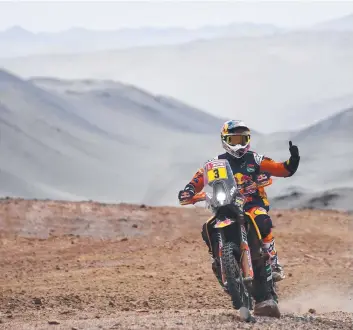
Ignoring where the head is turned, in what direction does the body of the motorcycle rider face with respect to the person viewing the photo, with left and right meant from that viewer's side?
facing the viewer

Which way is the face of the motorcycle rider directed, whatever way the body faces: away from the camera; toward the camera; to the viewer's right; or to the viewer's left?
toward the camera
